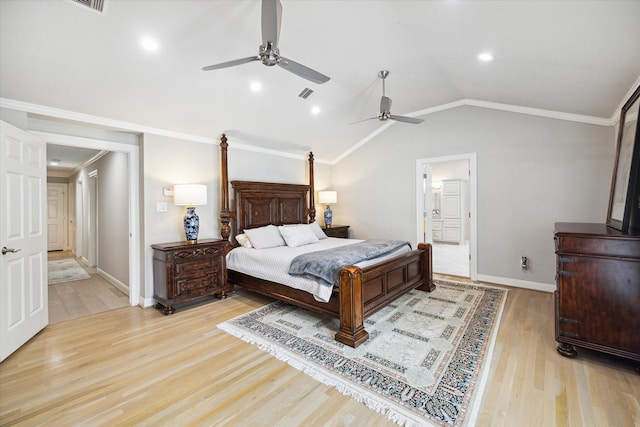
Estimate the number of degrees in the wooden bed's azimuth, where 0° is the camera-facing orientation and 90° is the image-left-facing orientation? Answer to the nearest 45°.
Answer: approximately 315°

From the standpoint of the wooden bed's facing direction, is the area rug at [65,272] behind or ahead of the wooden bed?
behind

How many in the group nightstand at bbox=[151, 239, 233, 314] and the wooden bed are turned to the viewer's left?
0

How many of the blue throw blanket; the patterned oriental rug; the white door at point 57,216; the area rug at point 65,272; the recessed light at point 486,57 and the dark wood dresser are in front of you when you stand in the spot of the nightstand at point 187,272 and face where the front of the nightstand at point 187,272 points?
4

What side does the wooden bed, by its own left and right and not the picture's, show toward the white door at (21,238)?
right

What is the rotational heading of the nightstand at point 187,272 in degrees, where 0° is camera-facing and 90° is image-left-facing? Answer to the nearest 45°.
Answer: approximately 315°

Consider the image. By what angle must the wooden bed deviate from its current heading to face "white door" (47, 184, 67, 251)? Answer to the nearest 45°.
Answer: approximately 180°

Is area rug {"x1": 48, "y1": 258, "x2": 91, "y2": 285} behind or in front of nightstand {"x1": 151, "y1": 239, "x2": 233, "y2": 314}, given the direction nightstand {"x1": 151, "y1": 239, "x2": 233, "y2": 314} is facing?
behind
